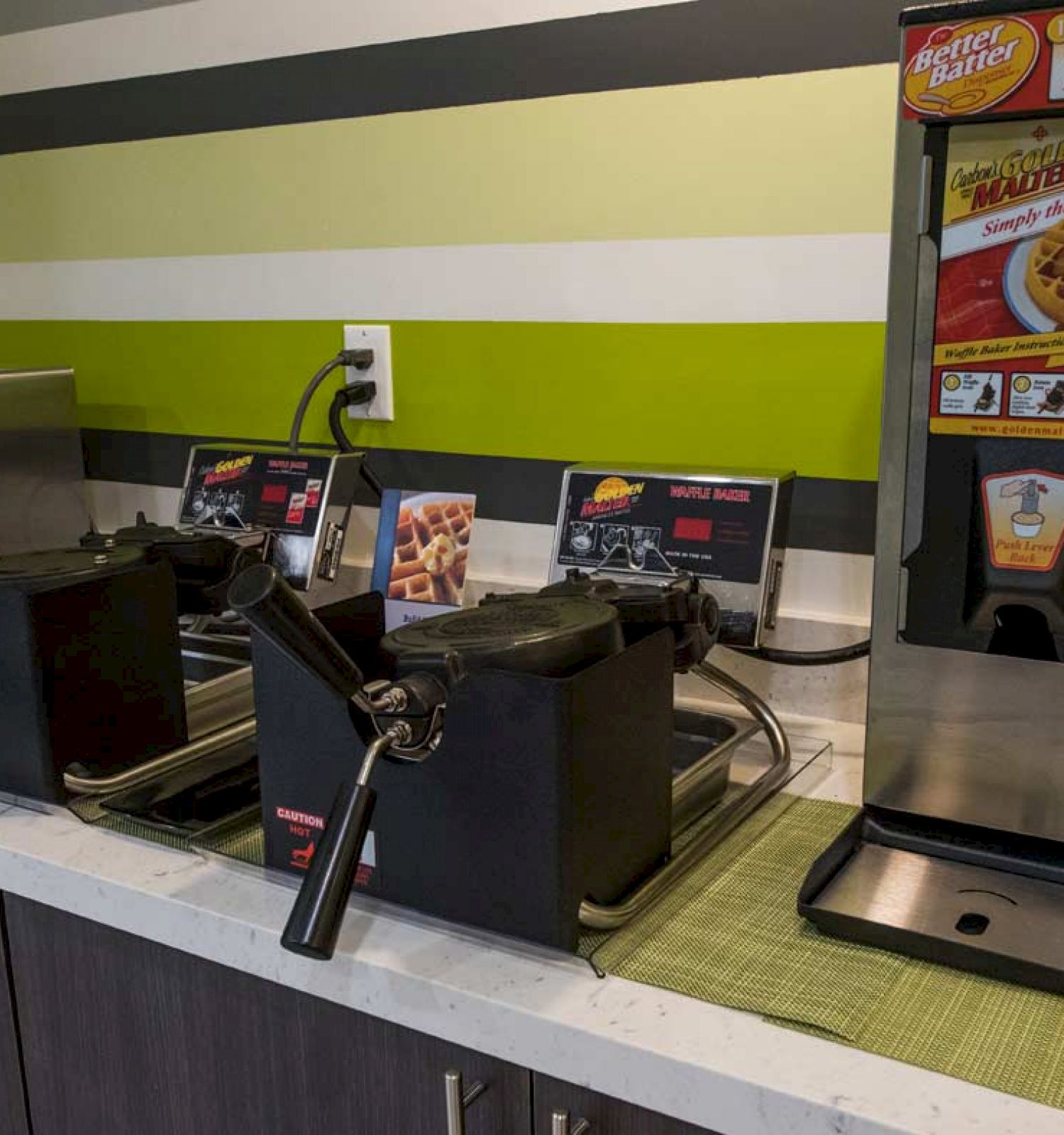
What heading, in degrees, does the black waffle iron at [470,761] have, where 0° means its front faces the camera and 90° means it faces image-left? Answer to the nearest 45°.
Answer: approximately 45°

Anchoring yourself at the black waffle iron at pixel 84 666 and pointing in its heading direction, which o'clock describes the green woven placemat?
The green woven placemat is roughly at 9 o'clock from the black waffle iron.

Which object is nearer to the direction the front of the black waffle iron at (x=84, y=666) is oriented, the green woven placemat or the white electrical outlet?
the green woven placemat

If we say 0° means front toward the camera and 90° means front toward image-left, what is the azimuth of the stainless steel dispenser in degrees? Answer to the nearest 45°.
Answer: approximately 45°

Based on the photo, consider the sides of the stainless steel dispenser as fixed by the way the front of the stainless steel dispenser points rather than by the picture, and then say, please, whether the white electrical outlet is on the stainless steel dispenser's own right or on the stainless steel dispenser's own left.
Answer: on the stainless steel dispenser's own right

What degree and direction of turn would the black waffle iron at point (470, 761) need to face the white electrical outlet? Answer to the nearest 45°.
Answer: approximately 135° to its right

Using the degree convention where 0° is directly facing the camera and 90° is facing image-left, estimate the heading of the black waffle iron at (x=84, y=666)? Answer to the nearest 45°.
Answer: approximately 45°

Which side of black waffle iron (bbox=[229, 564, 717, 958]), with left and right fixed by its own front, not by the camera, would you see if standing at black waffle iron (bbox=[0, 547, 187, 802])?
right

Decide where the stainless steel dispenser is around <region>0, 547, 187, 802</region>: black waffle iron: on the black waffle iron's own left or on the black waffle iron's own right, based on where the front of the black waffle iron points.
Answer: on the black waffle iron's own left
